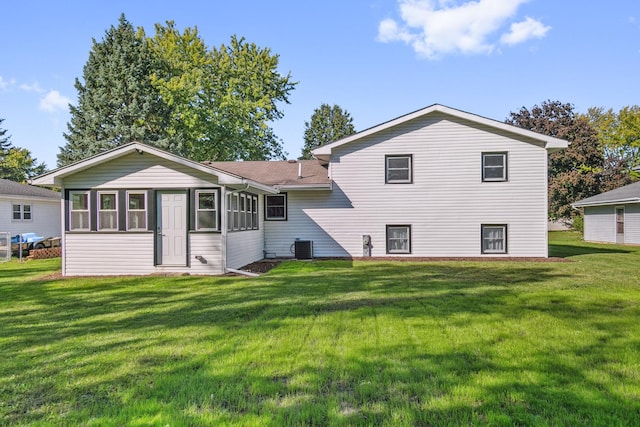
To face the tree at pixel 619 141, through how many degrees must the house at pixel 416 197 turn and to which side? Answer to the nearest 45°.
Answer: approximately 45° to its right

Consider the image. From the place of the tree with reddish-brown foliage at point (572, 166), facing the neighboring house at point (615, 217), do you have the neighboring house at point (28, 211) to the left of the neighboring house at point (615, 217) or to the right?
right

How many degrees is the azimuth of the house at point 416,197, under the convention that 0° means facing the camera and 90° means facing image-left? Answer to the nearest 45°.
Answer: approximately 180°

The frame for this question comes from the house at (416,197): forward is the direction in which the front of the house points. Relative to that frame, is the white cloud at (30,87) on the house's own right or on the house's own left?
on the house's own left

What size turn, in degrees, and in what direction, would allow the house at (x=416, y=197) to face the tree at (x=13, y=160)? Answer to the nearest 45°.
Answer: approximately 45° to its left
